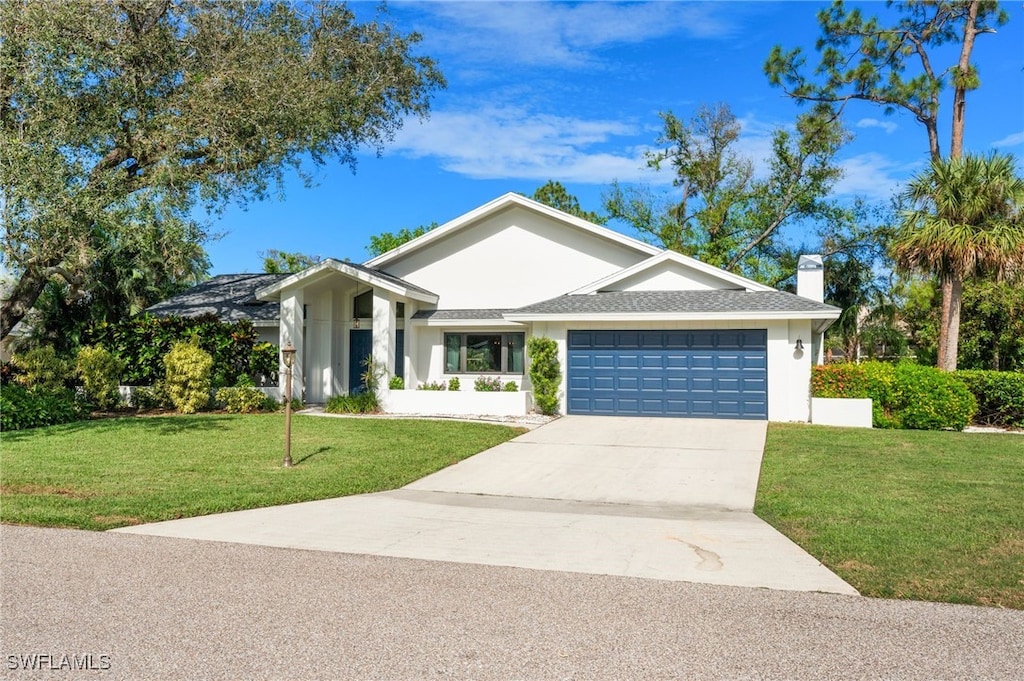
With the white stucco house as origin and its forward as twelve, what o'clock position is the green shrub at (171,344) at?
The green shrub is roughly at 3 o'clock from the white stucco house.

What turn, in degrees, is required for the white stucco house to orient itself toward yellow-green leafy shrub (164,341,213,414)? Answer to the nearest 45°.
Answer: approximately 90° to its right

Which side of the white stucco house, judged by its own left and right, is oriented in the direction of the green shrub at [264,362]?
right

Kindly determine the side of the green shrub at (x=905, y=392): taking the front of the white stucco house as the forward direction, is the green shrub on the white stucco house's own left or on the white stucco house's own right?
on the white stucco house's own left

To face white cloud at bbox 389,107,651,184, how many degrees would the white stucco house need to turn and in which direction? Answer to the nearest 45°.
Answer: approximately 180°

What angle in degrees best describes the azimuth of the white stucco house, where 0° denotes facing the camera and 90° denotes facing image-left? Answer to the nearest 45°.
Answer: approximately 0°

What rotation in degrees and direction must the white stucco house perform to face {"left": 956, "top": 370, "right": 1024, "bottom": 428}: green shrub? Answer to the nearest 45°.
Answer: approximately 90° to its left

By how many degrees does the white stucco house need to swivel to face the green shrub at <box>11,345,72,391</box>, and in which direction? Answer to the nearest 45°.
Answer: approximately 90° to its right
